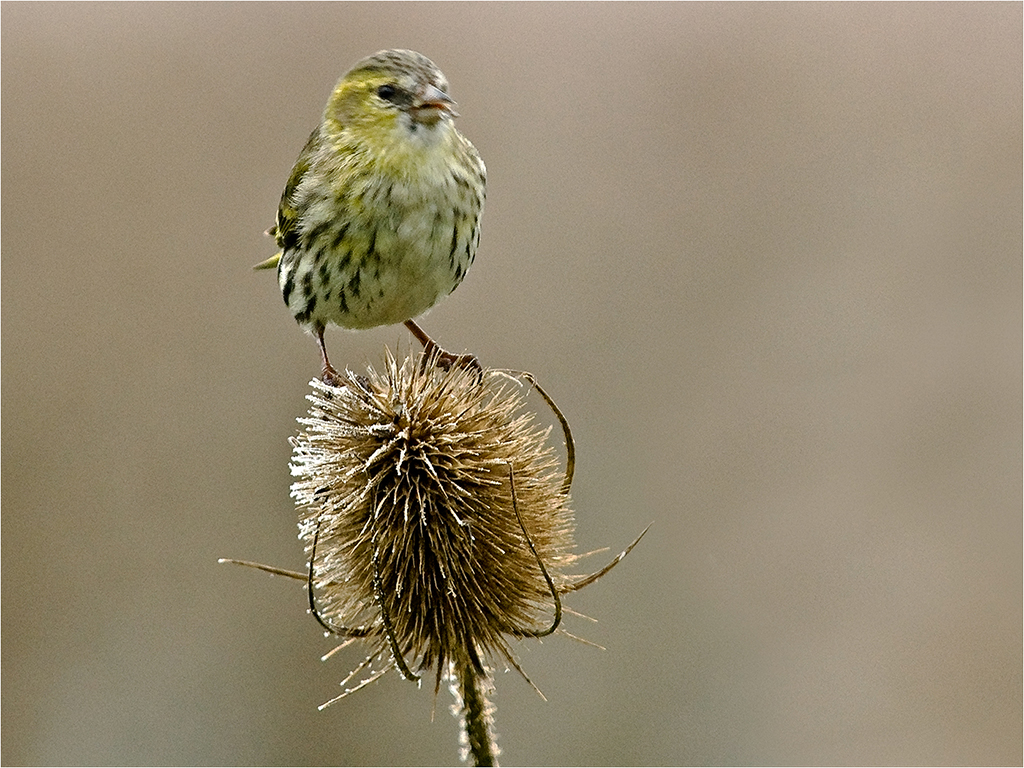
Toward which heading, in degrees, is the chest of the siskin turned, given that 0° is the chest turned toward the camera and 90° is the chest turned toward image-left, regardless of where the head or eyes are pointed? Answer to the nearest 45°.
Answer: approximately 315°
